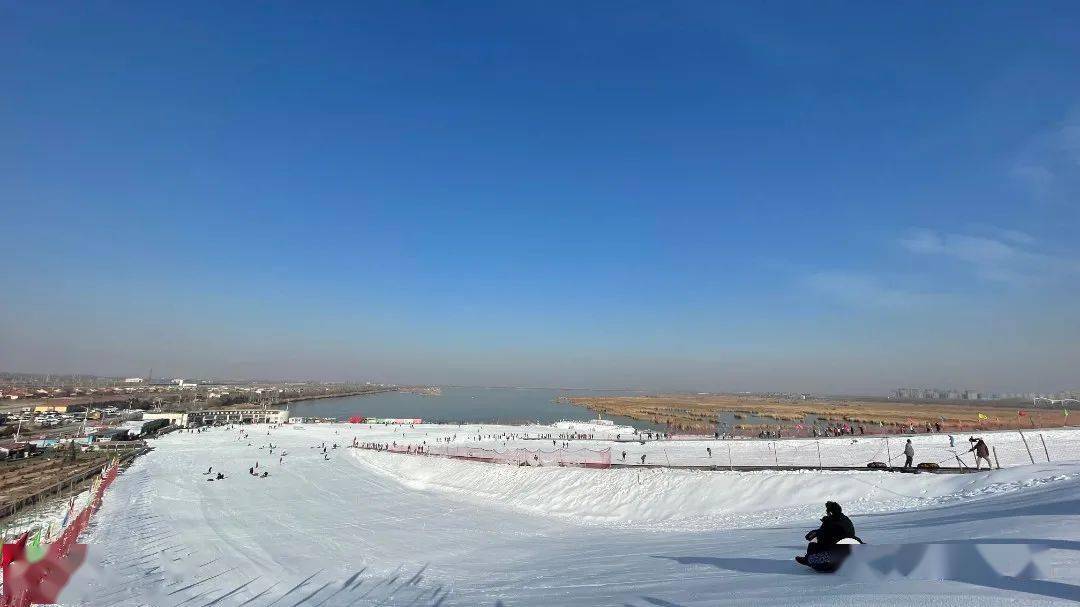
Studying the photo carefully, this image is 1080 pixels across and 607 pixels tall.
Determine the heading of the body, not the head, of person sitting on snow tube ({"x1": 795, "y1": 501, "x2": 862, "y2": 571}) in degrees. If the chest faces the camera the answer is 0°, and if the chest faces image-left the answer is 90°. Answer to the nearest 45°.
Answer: approximately 90°

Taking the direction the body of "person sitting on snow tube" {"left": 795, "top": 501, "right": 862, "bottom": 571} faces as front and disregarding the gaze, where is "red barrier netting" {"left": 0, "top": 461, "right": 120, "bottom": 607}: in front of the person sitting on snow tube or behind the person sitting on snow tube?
in front
